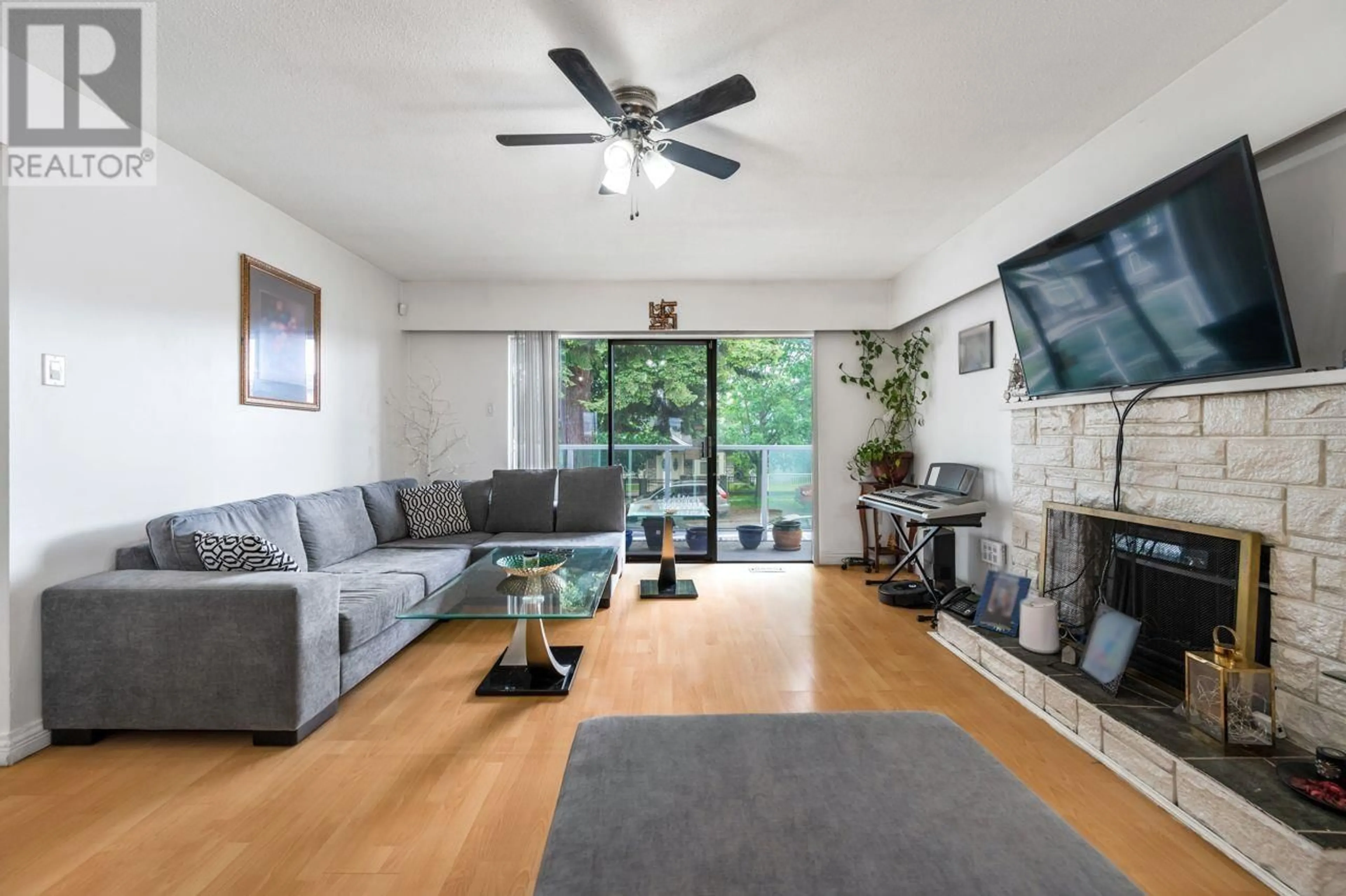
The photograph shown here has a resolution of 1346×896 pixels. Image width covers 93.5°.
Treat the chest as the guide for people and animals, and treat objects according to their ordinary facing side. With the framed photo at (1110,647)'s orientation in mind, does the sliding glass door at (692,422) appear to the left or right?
on its right

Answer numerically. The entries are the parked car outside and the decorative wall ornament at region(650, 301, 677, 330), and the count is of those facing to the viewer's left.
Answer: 1

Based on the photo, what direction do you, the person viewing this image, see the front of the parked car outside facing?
facing to the left of the viewer

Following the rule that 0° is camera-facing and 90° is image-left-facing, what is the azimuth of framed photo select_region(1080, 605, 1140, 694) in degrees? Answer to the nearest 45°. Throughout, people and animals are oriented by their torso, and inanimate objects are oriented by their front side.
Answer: approximately 45°

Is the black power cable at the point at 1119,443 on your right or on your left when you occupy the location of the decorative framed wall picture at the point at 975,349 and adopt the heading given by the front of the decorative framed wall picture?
on your left

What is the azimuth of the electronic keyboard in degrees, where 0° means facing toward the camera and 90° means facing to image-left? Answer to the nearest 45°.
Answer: approximately 45°

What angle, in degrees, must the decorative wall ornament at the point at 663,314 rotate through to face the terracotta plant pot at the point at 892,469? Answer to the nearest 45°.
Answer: approximately 90° to its left

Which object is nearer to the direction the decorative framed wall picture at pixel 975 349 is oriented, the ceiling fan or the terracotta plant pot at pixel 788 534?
the ceiling fan
